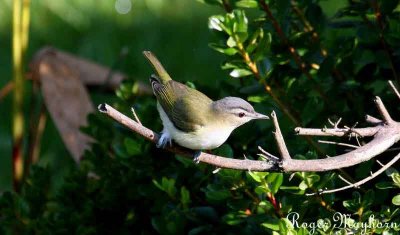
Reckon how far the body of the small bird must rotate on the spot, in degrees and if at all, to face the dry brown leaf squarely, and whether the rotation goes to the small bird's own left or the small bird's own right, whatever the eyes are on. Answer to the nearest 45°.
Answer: approximately 135° to the small bird's own left

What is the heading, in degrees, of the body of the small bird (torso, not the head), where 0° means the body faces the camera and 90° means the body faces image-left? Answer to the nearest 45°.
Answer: approximately 270°
